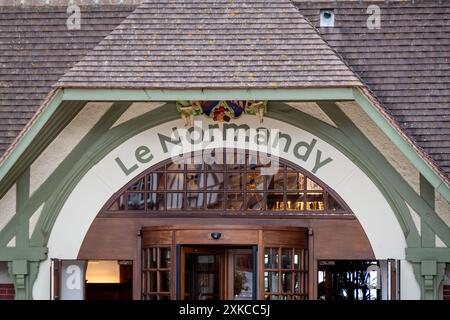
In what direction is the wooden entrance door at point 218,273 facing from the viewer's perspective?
toward the camera
